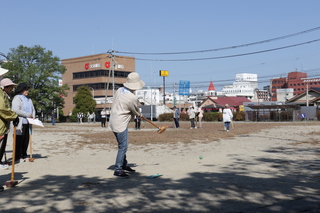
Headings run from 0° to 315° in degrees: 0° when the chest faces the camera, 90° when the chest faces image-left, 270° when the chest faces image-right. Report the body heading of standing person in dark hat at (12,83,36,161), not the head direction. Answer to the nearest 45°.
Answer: approximately 315°

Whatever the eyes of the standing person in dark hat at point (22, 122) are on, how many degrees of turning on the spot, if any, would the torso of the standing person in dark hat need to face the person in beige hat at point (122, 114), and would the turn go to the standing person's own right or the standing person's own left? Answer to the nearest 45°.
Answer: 0° — they already face them
